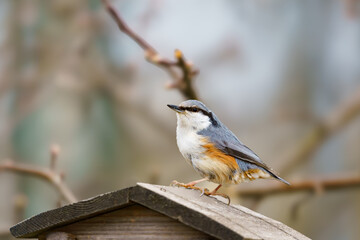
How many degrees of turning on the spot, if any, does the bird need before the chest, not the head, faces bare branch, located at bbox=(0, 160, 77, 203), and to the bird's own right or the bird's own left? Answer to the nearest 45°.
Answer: approximately 45° to the bird's own right

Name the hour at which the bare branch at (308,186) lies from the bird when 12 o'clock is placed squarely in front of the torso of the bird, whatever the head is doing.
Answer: The bare branch is roughly at 4 o'clock from the bird.

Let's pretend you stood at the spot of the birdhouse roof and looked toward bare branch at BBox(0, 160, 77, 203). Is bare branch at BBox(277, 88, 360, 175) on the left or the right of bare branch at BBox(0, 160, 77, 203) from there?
right

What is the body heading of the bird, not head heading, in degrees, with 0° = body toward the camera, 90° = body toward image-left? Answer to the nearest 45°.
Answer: approximately 90°
